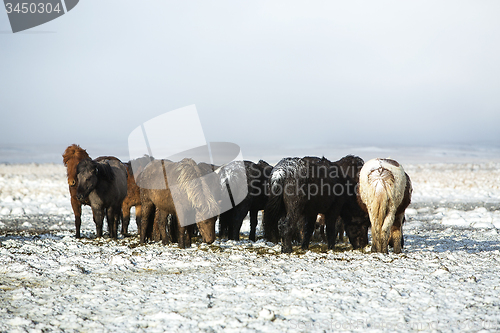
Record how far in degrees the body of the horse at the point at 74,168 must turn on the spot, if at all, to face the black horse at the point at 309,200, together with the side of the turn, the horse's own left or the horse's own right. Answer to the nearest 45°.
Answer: approximately 90° to the horse's own left

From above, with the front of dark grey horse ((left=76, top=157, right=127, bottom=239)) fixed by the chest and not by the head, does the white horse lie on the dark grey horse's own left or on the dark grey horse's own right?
on the dark grey horse's own left

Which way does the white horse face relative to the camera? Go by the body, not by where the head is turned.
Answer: away from the camera

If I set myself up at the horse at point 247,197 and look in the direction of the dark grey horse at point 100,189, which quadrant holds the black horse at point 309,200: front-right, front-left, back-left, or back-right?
back-left

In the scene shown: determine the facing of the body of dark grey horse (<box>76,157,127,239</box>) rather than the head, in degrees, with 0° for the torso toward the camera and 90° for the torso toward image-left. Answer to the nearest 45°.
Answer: approximately 45°

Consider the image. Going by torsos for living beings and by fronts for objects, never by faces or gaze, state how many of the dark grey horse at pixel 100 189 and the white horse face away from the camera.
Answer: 1

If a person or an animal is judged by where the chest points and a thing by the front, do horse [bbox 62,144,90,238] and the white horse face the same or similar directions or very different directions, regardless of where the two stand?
very different directions

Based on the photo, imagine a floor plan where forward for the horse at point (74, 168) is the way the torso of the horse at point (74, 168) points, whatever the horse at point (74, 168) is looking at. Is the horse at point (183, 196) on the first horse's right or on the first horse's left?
on the first horse's left

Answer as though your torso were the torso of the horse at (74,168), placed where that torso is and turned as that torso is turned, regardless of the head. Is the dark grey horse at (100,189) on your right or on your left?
on your left
